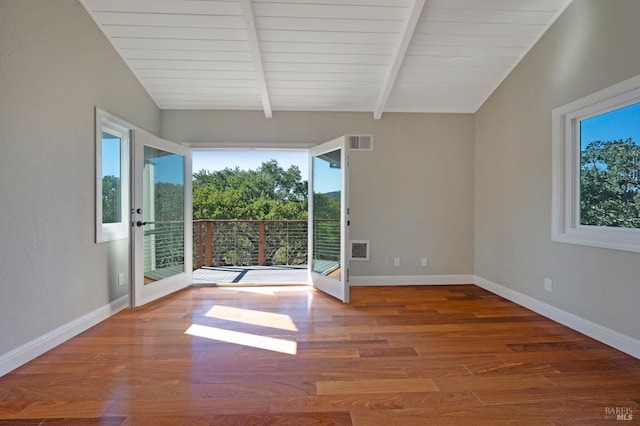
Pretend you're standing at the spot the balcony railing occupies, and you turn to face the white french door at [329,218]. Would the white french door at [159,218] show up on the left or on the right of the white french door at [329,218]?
right

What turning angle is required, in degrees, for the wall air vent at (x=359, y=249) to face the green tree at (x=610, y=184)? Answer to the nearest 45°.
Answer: approximately 45° to its left

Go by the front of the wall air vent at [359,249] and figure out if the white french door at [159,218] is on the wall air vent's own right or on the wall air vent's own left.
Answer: on the wall air vent's own right

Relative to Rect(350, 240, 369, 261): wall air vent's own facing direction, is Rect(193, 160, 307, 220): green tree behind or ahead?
behind

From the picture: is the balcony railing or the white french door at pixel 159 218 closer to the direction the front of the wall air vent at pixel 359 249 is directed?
the white french door

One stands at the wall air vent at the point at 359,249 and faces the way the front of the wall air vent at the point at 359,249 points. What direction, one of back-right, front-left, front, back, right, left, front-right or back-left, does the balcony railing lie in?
back-right

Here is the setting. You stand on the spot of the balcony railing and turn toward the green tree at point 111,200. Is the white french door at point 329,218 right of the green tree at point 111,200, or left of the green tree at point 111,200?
left

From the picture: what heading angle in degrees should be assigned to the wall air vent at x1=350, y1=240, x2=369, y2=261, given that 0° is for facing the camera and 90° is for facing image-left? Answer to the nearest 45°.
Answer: approximately 0°
